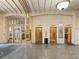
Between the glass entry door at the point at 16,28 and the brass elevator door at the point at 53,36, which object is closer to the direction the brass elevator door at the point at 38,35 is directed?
the brass elevator door

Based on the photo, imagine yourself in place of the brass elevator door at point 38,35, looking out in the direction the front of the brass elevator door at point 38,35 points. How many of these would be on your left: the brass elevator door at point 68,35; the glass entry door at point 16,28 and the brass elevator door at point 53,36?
2

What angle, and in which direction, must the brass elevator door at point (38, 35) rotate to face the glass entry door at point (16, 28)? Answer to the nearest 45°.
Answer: approximately 135° to its right

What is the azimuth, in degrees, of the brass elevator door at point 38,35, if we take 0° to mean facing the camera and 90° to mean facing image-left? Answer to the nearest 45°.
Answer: approximately 0°

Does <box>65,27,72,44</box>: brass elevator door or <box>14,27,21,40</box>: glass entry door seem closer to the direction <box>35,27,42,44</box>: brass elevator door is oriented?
the brass elevator door
